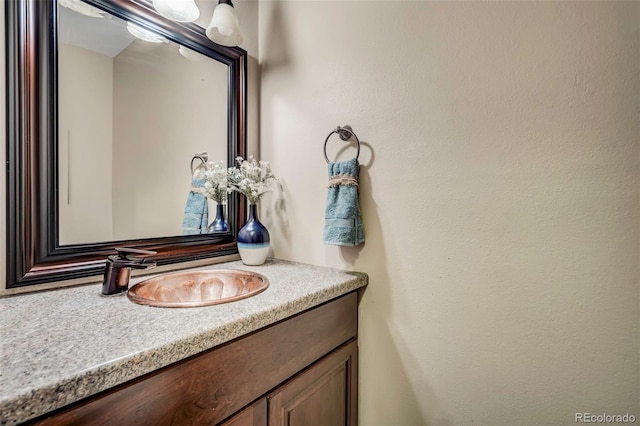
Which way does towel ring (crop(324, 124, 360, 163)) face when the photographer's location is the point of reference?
facing the viewer and to the left of the viewer

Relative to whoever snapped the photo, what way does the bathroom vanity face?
facing the viewer and to the right of the viewer

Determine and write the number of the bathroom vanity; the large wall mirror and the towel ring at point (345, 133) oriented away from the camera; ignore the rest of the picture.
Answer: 0

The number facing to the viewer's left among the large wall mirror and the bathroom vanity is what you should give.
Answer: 0

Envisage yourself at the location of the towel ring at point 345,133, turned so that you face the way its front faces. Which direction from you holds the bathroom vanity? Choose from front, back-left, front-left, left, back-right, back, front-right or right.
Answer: front

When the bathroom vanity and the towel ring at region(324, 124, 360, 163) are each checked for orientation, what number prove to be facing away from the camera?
0

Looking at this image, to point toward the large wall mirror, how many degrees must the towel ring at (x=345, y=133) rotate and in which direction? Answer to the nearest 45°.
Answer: approximately 45° to its right

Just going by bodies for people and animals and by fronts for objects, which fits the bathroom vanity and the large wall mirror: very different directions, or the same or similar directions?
same or similar directions
